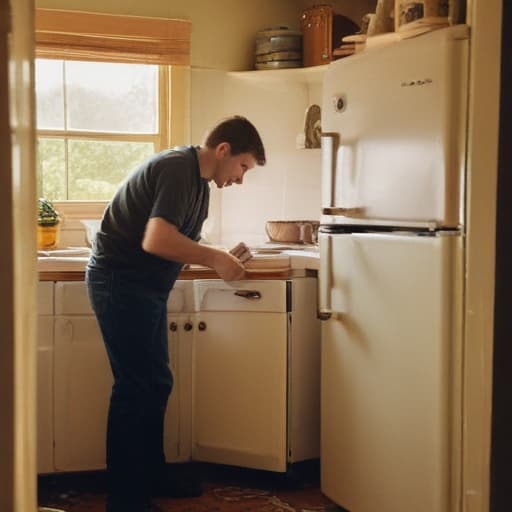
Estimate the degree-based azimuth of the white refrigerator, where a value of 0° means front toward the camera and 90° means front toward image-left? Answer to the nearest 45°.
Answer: approximately 45°

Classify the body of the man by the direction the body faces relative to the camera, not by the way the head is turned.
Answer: to the viewer's right

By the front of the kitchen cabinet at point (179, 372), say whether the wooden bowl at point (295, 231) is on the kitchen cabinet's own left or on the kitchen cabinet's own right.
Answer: on the kitchen cabinet's own left

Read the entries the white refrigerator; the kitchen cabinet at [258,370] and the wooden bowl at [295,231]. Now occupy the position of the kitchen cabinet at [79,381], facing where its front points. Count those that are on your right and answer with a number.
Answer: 0

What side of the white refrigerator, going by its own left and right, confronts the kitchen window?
right

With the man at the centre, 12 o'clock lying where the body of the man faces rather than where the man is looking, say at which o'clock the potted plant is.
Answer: The potted plant is roughly at 8 o'clock from the man.

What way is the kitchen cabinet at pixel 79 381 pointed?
toward the camera

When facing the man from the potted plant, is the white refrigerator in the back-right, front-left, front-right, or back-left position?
front-left

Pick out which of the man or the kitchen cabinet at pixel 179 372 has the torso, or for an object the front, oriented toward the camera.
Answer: the kitchen cabinet

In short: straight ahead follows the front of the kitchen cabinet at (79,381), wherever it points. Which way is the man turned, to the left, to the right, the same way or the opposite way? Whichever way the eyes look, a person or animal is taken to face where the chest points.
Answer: to the left

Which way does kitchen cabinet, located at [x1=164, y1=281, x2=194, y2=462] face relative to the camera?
toward the camera

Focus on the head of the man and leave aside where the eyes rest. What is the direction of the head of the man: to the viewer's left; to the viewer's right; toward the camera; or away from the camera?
to the viewer's right

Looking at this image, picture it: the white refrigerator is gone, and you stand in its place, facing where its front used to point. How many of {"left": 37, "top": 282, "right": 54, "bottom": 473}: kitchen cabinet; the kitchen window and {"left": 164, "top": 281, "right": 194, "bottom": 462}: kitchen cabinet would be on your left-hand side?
0
